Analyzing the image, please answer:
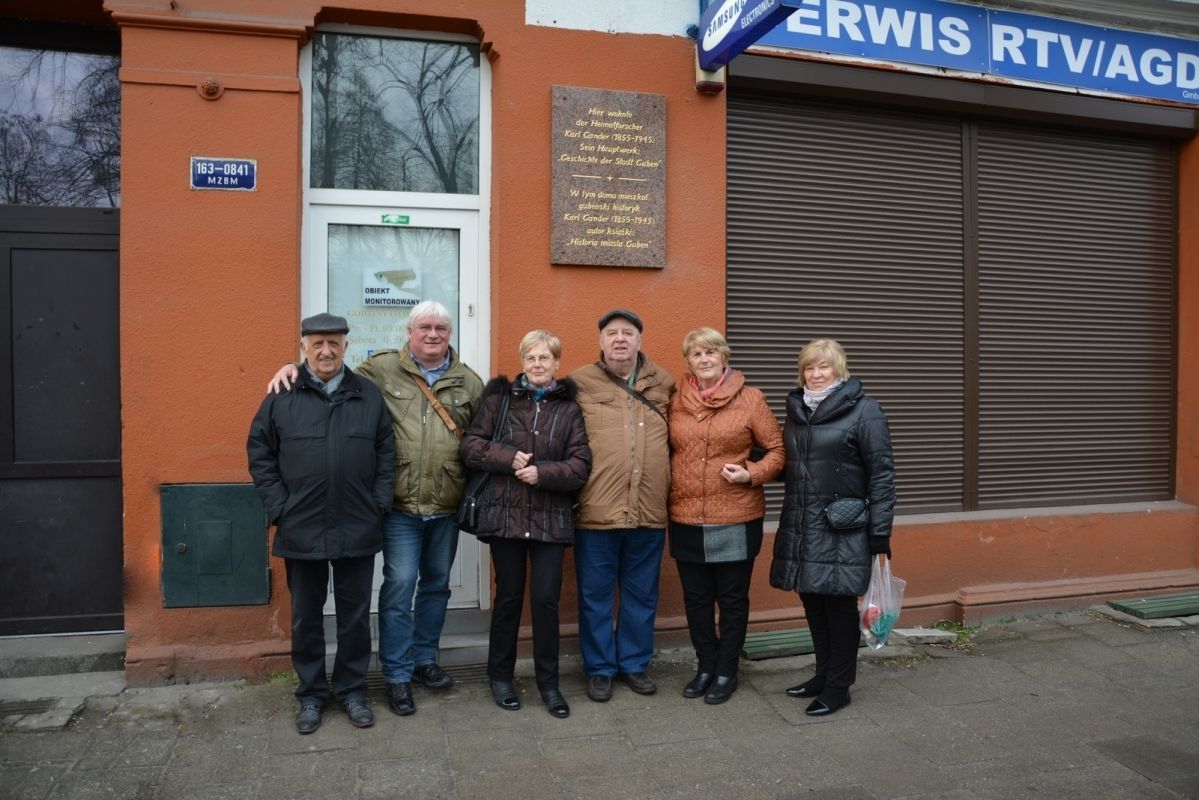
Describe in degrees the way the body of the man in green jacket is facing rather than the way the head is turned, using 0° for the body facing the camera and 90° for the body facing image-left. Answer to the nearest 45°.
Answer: approximately 0°

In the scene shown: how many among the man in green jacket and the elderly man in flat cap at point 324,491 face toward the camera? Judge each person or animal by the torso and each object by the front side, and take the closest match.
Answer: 2

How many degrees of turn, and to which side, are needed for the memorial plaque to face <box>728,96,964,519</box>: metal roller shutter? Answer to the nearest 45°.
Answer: approximately 135° to its left

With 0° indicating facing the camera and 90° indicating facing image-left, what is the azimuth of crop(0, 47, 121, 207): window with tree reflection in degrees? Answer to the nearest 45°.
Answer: approximately 0°

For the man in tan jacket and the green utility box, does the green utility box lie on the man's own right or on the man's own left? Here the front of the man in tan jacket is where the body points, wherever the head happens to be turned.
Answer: on the man's own right
